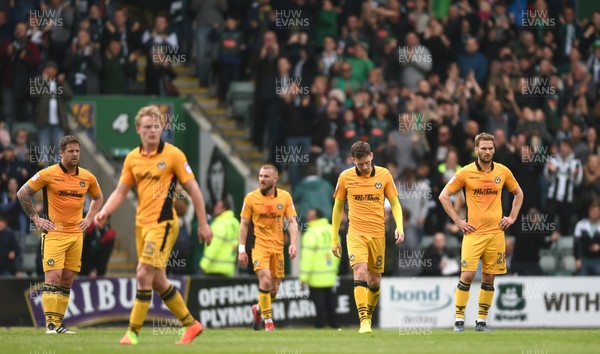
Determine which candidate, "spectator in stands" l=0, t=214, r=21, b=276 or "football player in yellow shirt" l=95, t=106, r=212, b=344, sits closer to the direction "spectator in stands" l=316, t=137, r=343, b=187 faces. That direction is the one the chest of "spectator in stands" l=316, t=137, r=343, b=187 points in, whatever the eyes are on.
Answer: the football player in yellow shirt

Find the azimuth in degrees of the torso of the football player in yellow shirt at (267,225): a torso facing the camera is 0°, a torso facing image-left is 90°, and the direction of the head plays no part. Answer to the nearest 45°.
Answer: approximately 0°

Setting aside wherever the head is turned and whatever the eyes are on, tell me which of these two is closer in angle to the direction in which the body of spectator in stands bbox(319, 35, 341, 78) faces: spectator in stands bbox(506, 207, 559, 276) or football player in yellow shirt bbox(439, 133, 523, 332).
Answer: the football player in yellow shirt

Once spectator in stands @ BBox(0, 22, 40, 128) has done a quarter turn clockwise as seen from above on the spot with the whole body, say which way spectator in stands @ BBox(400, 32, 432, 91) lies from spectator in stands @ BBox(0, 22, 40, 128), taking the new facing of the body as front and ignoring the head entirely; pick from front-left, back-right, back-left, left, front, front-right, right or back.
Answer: back

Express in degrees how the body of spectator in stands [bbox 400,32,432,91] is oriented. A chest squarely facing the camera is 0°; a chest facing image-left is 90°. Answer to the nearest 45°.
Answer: approximately 45°

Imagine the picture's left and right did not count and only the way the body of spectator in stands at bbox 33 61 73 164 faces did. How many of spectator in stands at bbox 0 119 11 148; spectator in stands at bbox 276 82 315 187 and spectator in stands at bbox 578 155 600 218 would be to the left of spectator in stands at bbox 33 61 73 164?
2

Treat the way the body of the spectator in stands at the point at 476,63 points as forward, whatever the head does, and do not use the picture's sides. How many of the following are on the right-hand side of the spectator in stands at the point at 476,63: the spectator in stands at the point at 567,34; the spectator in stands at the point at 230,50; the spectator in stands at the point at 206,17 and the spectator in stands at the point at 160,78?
3
